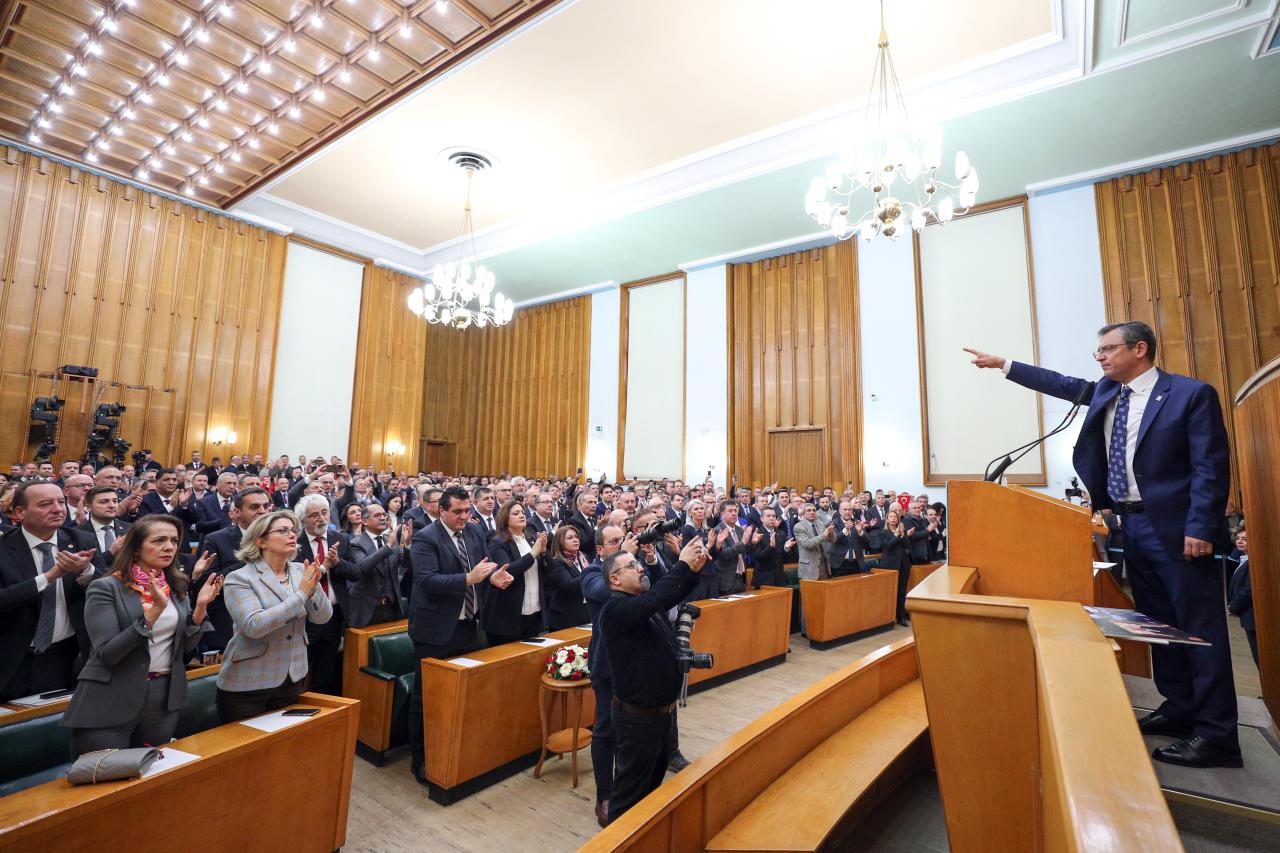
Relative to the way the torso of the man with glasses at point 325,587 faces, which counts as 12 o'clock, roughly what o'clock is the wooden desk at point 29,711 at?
The wooden desk is roughly at 3 o'clock from the man with glasses.

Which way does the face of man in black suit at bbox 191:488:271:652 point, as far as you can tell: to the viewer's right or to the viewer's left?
to the viewer's right

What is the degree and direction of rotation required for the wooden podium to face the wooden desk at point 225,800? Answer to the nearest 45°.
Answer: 0° — it already faces it

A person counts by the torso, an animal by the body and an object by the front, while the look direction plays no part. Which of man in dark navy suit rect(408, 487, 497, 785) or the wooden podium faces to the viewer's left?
the wooden podium

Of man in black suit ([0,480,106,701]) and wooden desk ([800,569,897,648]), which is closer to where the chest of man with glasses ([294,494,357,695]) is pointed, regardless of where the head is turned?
the wooden desk

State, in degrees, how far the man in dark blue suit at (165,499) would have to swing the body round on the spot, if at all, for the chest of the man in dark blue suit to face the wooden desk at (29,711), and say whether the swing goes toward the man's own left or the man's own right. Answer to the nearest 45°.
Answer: approximately 45° to the man's own right

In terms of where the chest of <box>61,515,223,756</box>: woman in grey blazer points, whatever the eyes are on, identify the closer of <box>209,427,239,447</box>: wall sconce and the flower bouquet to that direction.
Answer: the flower bouquet

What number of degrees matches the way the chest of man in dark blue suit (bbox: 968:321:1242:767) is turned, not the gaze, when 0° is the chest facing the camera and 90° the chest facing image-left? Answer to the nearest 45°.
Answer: approximately 45°

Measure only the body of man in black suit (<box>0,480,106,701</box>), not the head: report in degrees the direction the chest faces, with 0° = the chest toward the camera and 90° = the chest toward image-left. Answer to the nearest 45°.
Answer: approximately 315°
